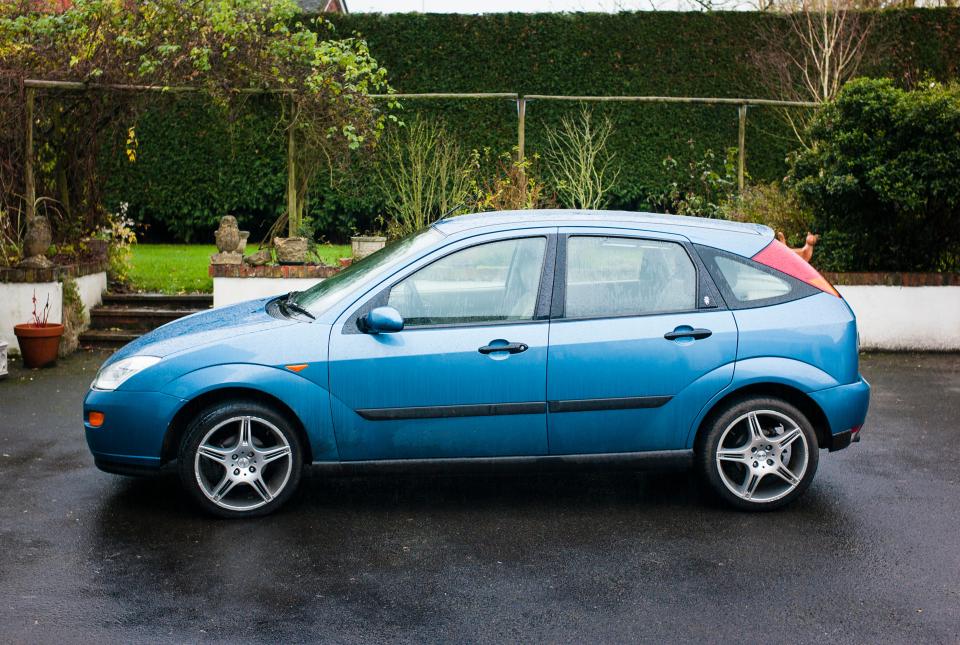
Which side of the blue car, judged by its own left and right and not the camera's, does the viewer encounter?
left

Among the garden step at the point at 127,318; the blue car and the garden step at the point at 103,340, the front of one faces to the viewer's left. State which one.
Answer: the blue car

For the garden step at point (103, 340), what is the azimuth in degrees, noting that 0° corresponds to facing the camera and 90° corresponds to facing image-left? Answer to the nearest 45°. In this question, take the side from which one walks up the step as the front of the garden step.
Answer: approximately 0°

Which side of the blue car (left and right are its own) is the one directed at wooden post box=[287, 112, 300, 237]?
right

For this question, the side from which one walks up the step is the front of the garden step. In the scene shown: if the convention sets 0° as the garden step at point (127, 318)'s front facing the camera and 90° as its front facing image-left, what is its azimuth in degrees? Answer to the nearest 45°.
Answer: approximately 0°

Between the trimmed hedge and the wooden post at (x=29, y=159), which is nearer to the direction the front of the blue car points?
the wooden post

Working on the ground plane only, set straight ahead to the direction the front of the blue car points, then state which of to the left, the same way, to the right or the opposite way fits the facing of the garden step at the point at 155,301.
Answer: to the left

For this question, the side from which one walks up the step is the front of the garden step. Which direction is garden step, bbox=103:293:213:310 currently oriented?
toward the camera

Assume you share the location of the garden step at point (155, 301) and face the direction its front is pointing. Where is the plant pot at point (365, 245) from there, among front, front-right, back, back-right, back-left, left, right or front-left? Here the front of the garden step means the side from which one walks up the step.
left

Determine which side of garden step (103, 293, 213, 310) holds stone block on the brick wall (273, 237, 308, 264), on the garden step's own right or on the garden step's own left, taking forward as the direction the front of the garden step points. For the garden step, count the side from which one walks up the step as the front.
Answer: on the garden step's own left
